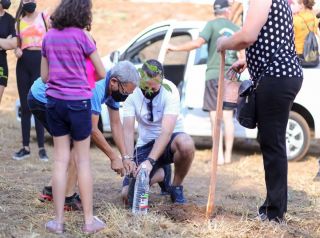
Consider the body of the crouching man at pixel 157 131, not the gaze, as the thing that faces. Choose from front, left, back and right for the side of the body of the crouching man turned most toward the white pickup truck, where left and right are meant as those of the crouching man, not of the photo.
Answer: back

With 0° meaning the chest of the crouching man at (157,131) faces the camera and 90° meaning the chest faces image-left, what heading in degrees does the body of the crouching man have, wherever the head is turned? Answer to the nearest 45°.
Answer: approximately 0°
